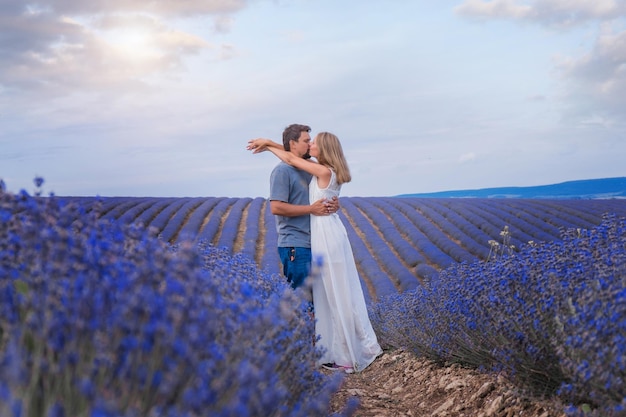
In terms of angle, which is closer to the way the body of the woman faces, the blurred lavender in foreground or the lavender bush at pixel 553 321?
the blurred lavender in foreground

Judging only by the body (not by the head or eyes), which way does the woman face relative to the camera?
to the viewer's left

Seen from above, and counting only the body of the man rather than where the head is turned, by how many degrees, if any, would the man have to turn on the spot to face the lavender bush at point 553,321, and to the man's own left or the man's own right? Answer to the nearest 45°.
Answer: approximately 45° to the man's own right

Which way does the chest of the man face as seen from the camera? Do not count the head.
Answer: to the viewer's right

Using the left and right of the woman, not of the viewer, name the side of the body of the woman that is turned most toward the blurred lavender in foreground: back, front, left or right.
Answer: left

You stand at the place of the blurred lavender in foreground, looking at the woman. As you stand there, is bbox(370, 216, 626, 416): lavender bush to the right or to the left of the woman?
right

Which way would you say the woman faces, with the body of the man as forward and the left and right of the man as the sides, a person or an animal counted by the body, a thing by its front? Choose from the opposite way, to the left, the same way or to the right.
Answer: the opposite way

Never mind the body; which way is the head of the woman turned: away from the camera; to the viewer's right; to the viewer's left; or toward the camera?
to the viewer's left
